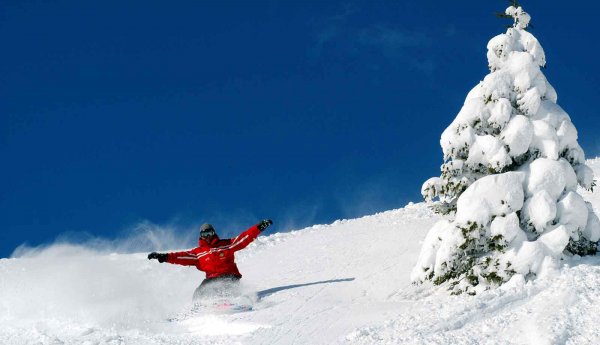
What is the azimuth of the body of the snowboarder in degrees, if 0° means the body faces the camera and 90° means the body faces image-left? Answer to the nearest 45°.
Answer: approximately 0°
